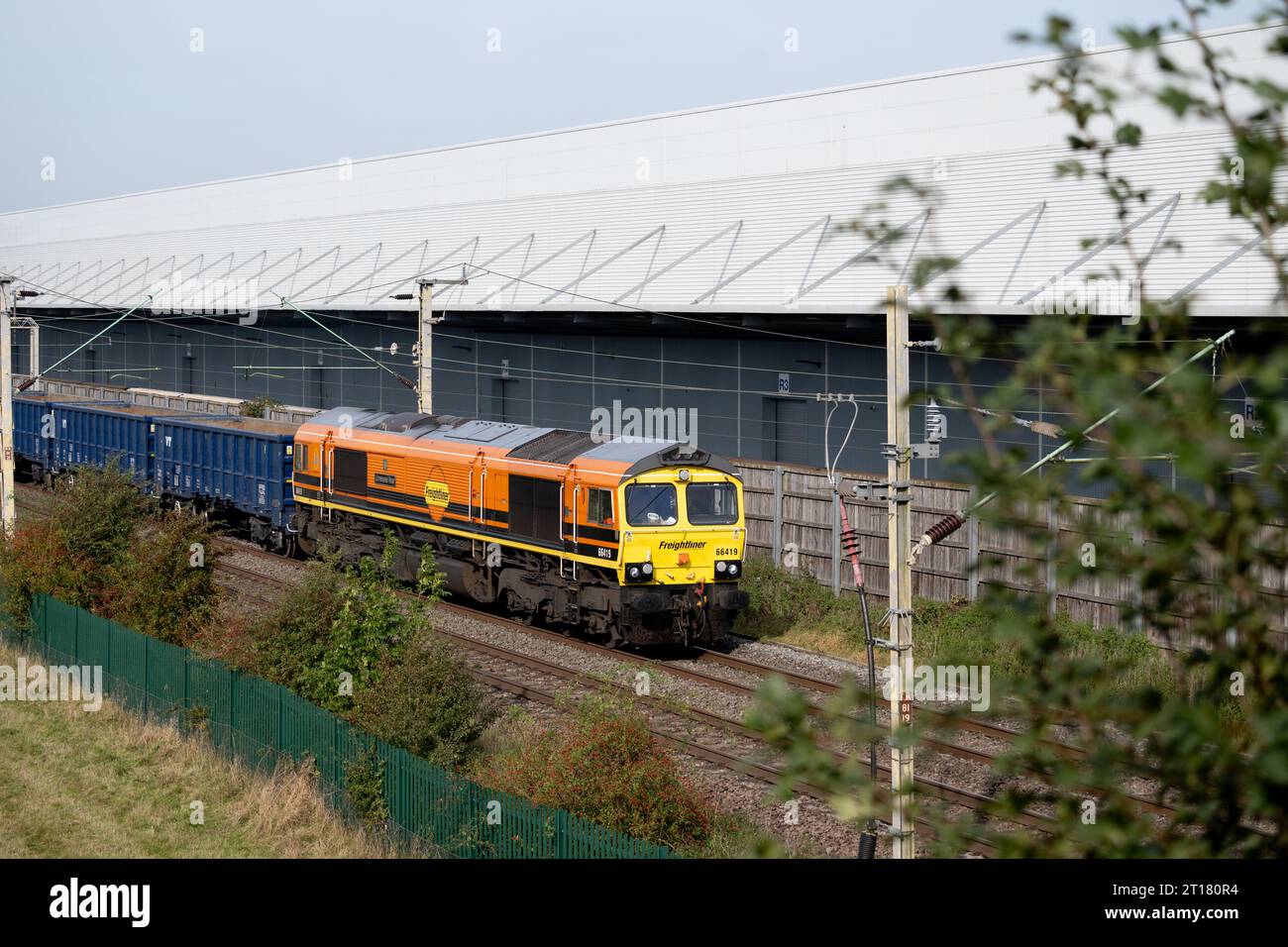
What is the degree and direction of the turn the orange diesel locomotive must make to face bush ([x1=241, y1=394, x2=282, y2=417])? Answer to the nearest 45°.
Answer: approximately 135° to its left

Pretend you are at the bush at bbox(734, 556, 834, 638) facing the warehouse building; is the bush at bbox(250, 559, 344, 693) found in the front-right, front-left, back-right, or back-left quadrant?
back-left

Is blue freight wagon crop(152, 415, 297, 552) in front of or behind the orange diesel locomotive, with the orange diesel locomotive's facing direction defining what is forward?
behind

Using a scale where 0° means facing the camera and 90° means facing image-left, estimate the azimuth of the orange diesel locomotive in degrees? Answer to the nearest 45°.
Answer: approximately 315°

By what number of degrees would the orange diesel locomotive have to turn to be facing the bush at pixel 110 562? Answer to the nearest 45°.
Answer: approximately 135° to its right

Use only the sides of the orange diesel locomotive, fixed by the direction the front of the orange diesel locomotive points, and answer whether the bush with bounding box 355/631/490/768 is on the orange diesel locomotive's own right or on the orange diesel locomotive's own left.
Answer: on the orange diesel locomotive's own right

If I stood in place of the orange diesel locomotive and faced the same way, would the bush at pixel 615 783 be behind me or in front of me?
in front

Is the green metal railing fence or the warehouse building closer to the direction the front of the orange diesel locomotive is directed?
the green metal railing fence

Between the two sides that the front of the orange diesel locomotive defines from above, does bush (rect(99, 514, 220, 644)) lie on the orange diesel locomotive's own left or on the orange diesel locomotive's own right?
on the orange diesel locomotive's own right

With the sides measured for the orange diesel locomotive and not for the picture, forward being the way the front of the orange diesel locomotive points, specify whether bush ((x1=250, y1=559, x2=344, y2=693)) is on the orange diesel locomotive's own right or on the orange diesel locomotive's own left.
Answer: on the orange diesel locomotive's own right
